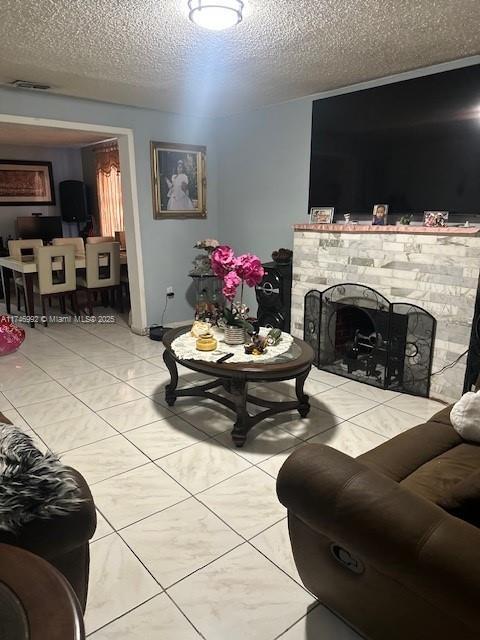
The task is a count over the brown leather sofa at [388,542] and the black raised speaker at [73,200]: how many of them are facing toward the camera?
1

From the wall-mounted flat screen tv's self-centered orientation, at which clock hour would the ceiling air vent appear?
The ceiling air vent is roughly at 1 o'clock from the wall-mounted flat screen tv.

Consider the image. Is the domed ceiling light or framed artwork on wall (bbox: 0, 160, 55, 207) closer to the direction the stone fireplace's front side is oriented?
the domed ceiling light

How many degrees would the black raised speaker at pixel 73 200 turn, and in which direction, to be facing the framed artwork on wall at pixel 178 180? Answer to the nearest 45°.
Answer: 0° — it already faces it

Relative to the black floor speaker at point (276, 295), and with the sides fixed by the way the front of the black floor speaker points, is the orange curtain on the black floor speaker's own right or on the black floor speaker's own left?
on the black floor speaker's own right

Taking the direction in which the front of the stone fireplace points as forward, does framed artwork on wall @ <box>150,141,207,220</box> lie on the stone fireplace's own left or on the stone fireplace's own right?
on the stone fireplace's own right

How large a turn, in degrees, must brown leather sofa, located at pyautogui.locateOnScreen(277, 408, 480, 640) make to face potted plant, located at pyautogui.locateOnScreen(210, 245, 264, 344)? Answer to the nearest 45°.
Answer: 0° — it already faces it

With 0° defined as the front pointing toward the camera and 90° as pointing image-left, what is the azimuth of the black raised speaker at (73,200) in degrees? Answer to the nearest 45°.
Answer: approximately 0°

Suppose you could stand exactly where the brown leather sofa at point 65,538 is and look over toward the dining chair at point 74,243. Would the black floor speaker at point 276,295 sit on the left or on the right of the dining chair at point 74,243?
right

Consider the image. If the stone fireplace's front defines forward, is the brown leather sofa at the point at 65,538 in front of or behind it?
in front

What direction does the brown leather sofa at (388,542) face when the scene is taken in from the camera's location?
facing away from the viewer and to the left of the viewer

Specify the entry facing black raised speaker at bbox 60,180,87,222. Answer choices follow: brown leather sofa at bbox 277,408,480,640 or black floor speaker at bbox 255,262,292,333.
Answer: the brown leather sofa

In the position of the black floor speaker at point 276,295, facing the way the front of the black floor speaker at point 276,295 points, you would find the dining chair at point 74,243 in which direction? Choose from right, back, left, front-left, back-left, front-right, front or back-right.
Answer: right

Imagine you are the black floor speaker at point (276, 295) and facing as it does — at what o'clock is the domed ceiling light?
The domed ceiling light is roughly at 11 o'clock from the black floor speaker.
